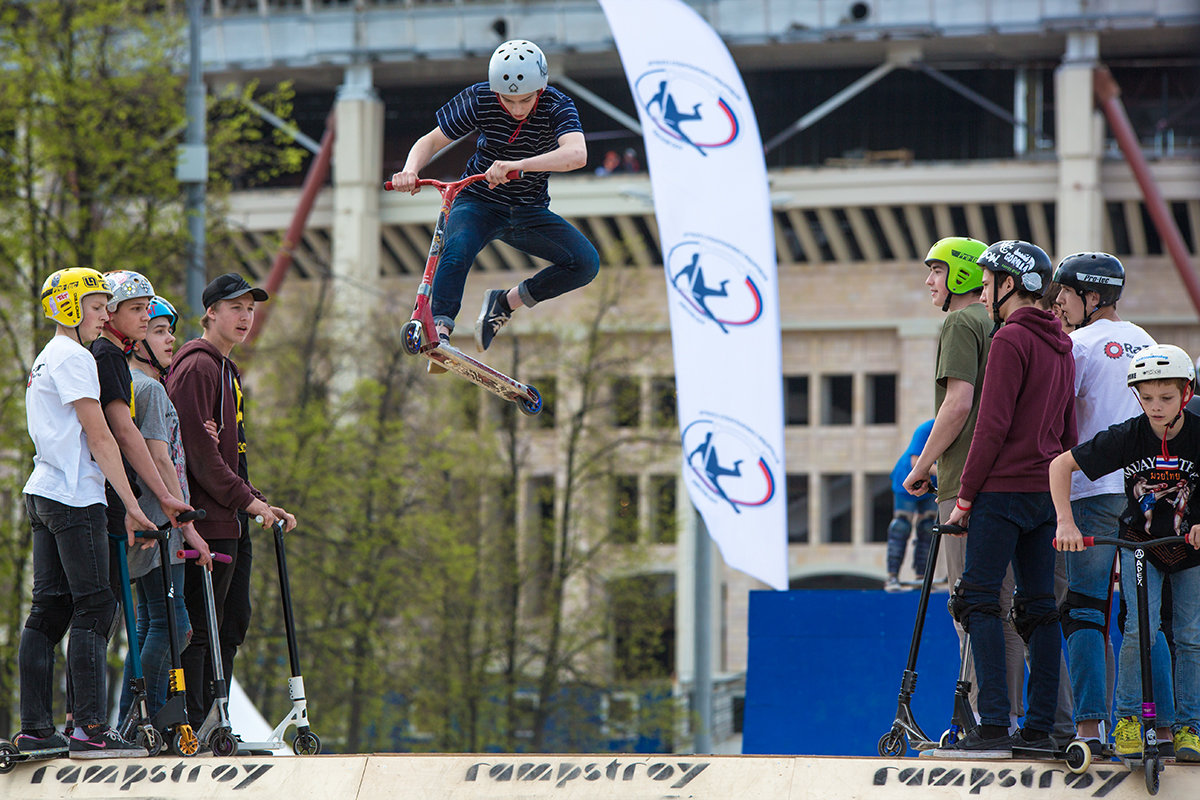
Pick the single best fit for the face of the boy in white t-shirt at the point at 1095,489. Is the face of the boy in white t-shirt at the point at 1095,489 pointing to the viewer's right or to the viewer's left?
to the viewer's left

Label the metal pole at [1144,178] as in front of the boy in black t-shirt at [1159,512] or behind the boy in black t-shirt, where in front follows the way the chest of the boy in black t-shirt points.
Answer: behind

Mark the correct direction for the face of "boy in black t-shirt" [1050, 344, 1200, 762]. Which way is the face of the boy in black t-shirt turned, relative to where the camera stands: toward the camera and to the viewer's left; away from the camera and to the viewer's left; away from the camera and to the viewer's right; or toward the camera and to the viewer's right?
toward the camera and to the viewer's left

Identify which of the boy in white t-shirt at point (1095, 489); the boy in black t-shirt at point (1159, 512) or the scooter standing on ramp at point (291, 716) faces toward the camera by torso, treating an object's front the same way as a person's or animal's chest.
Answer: the boy in black t-shirt

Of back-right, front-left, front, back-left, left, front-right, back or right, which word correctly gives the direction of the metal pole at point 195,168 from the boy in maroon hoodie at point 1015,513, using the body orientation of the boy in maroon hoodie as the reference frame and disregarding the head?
front

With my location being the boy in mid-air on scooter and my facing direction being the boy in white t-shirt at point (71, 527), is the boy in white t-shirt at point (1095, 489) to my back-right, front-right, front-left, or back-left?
back-left

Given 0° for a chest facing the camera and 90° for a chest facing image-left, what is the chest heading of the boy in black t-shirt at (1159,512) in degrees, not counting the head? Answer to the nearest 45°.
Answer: approximately 0°

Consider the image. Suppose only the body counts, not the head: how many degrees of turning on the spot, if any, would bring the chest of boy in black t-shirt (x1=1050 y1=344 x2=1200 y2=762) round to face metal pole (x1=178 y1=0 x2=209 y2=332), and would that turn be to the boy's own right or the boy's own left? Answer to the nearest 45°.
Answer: approximately 135° to the boy's own right

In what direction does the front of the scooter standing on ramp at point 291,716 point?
to the viewer's right

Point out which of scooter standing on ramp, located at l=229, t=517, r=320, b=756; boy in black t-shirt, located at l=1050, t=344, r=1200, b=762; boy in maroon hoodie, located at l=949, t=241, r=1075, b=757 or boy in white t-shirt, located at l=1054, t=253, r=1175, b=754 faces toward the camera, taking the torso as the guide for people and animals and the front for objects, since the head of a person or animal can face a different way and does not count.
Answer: the boy in black t-shirt

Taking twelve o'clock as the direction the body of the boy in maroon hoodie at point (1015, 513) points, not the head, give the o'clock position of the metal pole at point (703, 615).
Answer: The metal pole is roughly at 1 o'clock from the boy in maroon hoodie.
